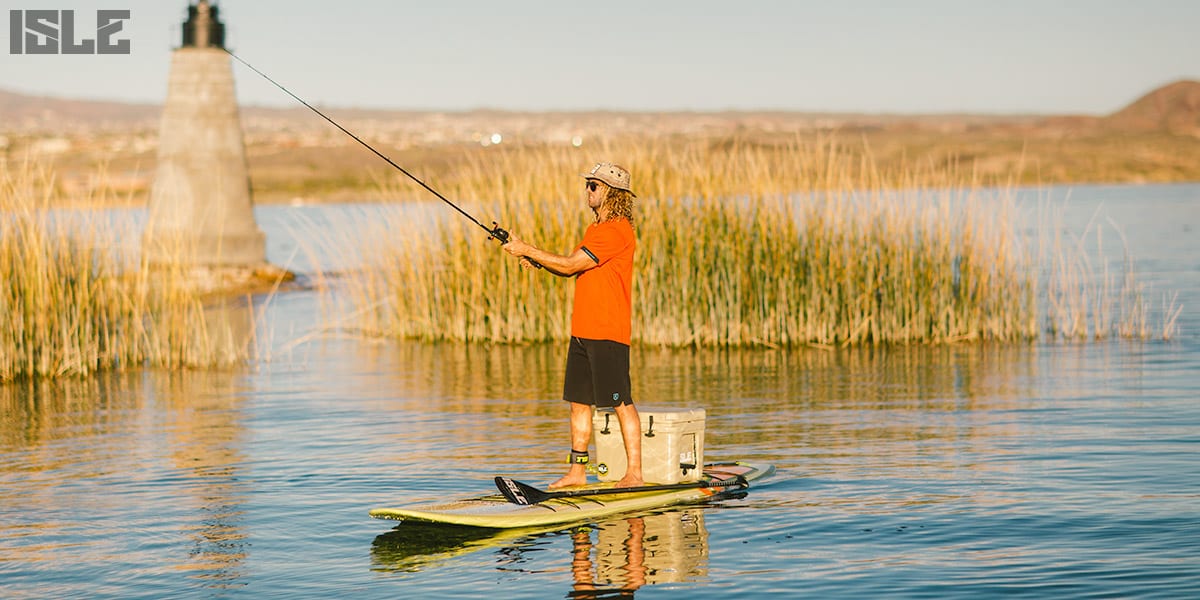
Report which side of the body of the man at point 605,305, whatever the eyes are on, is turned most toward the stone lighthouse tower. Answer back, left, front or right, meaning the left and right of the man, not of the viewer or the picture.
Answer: right

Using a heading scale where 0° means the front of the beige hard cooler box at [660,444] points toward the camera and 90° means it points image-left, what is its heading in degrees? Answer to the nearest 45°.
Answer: approximately 45°

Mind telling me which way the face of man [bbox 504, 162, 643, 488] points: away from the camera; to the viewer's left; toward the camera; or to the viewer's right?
to the viewer's left

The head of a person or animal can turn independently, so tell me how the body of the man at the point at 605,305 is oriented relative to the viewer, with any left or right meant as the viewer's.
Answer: facing to the left of the viewer
